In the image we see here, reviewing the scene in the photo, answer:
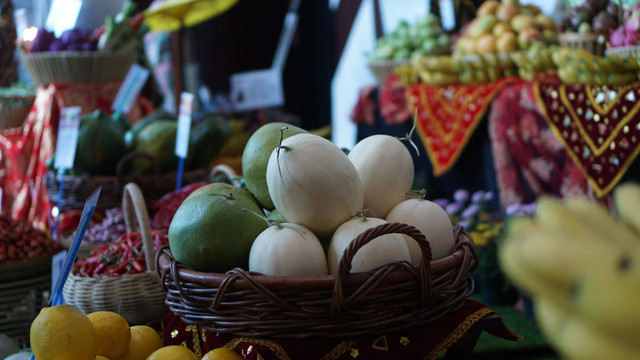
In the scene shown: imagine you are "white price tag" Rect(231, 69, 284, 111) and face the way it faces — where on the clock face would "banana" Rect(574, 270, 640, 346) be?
The banana is roughly at 12 o'clock from the white price tag.

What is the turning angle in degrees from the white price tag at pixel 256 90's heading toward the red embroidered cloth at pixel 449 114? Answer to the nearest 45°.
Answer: approximately 90° to its left

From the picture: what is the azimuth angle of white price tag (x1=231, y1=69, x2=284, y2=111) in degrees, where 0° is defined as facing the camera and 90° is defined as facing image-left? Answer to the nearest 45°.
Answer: approximately 0°

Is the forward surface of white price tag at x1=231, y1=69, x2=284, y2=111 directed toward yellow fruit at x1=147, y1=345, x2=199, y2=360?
yes

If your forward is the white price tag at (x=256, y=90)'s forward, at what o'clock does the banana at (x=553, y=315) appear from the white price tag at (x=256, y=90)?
The banana is roughly at 12 o'clock from the white price tag.

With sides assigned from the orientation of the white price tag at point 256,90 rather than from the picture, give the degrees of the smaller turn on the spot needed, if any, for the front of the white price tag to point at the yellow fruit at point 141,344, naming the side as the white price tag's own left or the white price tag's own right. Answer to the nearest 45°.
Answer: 0° — it already faces it

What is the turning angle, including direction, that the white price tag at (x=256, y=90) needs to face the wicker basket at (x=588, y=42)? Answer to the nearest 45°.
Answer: approximately 45° to its left

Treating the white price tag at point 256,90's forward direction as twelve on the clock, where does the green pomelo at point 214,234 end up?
The green pomelo is roughly at 12 o'clock from the white price tag.

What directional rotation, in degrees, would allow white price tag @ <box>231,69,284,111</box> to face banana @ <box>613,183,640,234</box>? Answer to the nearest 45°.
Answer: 0° — it already faces it

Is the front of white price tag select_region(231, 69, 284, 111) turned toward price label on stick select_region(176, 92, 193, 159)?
yes

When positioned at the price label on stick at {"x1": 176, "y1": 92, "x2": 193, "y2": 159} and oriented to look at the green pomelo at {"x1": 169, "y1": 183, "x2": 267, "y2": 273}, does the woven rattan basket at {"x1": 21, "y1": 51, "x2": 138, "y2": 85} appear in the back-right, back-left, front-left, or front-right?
back-right
